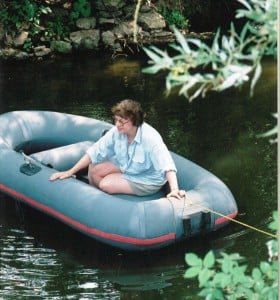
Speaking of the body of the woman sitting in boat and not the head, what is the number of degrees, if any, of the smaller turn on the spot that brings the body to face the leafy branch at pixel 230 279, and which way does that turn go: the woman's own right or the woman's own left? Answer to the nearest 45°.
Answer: approximately 45° to the woman's own left

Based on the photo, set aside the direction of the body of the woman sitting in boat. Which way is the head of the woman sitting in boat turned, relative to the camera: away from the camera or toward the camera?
toward the camera
